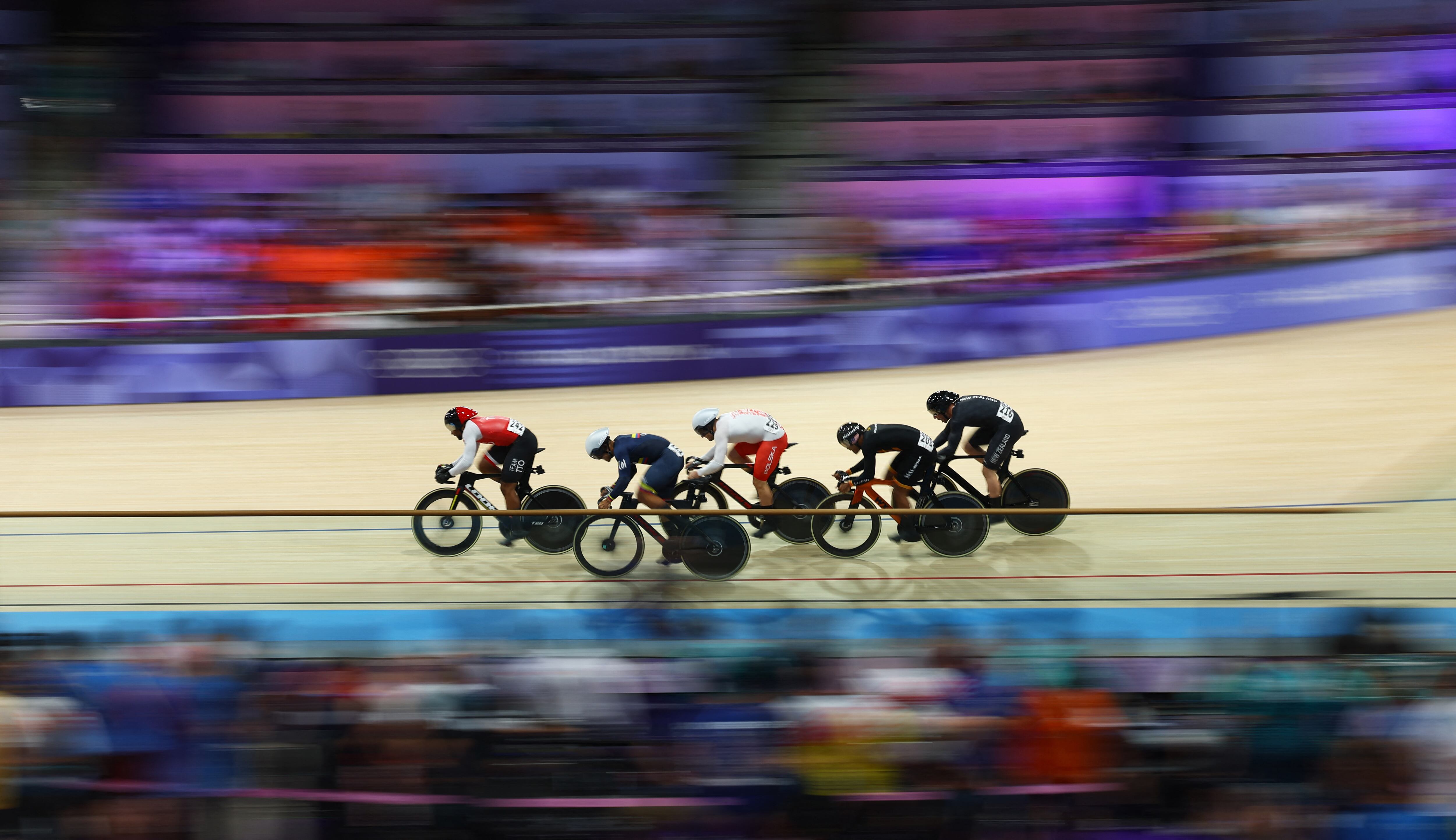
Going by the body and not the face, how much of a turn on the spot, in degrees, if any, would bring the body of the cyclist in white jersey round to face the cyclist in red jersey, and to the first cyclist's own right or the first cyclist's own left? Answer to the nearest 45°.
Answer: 0° — they already face them

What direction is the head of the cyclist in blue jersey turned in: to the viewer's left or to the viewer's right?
to the viewer's left

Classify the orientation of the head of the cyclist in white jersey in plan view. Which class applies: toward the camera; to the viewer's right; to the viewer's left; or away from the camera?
to the viewer's left

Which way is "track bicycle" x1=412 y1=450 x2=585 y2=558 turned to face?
to the viewer's left

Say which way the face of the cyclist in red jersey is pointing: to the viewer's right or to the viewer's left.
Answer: to the viewer's left

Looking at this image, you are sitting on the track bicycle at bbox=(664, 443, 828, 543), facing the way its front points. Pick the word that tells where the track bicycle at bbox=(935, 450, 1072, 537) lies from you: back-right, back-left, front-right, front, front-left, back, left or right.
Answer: back

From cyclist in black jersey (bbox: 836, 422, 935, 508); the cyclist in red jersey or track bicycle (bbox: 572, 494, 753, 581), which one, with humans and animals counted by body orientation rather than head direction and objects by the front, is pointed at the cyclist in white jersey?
the cyclist in black jersey

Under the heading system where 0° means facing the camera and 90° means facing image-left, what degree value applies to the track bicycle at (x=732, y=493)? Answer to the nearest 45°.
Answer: approximately 90°

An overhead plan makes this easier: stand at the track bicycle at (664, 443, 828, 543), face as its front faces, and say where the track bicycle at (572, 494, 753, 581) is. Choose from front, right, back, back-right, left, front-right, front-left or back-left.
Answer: left

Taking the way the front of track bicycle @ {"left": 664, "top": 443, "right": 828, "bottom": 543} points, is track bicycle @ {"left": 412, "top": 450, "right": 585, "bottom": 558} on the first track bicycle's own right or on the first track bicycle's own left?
on the first track bicycle's own left

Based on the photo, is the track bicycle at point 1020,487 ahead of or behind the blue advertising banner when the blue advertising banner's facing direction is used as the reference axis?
ahead

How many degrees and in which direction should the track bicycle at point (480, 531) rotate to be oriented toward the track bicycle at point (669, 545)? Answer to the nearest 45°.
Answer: approximately 180°

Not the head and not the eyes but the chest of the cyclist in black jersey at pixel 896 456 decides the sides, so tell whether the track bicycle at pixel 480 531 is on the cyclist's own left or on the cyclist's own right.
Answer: on the cyclist's own left

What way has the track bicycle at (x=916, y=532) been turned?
to the viewer's left

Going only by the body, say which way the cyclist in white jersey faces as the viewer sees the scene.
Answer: to the viewer's left

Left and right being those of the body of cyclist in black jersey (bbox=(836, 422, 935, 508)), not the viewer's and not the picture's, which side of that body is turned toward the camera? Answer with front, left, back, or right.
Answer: left
